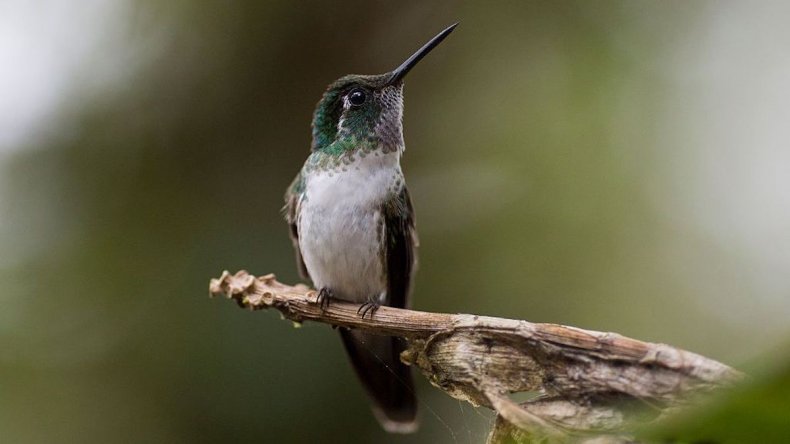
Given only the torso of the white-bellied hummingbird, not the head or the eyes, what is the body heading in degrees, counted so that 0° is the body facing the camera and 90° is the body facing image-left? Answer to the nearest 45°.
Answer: approximately 0°
